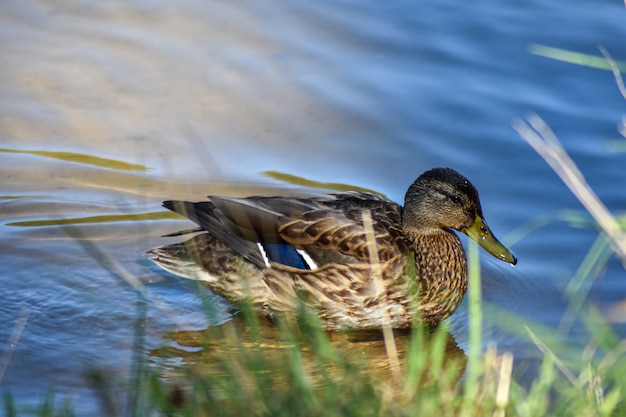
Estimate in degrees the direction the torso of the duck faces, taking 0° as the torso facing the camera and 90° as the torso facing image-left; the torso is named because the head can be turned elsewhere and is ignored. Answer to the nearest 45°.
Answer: approximately 270°
